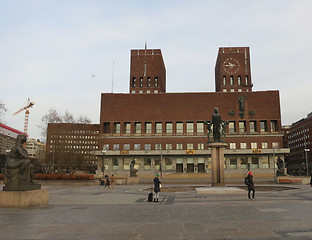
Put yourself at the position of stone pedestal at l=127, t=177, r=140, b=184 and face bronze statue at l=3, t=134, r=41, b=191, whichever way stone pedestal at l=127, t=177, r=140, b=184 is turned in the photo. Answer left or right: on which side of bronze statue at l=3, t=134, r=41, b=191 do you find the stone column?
left

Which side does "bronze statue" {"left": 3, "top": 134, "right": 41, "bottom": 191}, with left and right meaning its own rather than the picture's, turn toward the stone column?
front

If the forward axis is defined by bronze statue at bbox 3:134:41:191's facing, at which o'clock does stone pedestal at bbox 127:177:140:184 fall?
The stone pedestal is roughly at 10 o'clock from the bronze statue.

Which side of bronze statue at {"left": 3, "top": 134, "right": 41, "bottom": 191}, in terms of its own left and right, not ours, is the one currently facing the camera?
right
